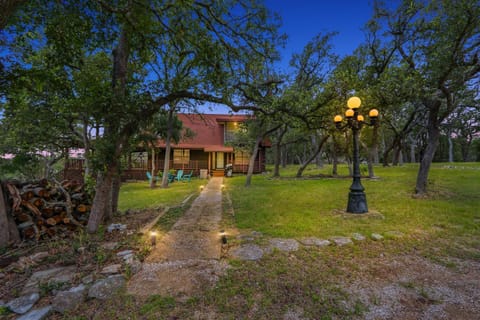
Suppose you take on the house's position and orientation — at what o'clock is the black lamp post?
The black lamp post is roughly at 12 o'clock from the house.

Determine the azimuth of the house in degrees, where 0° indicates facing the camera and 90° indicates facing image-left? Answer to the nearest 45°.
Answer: approximately 0°

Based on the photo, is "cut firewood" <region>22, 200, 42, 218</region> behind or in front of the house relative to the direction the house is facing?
in front
